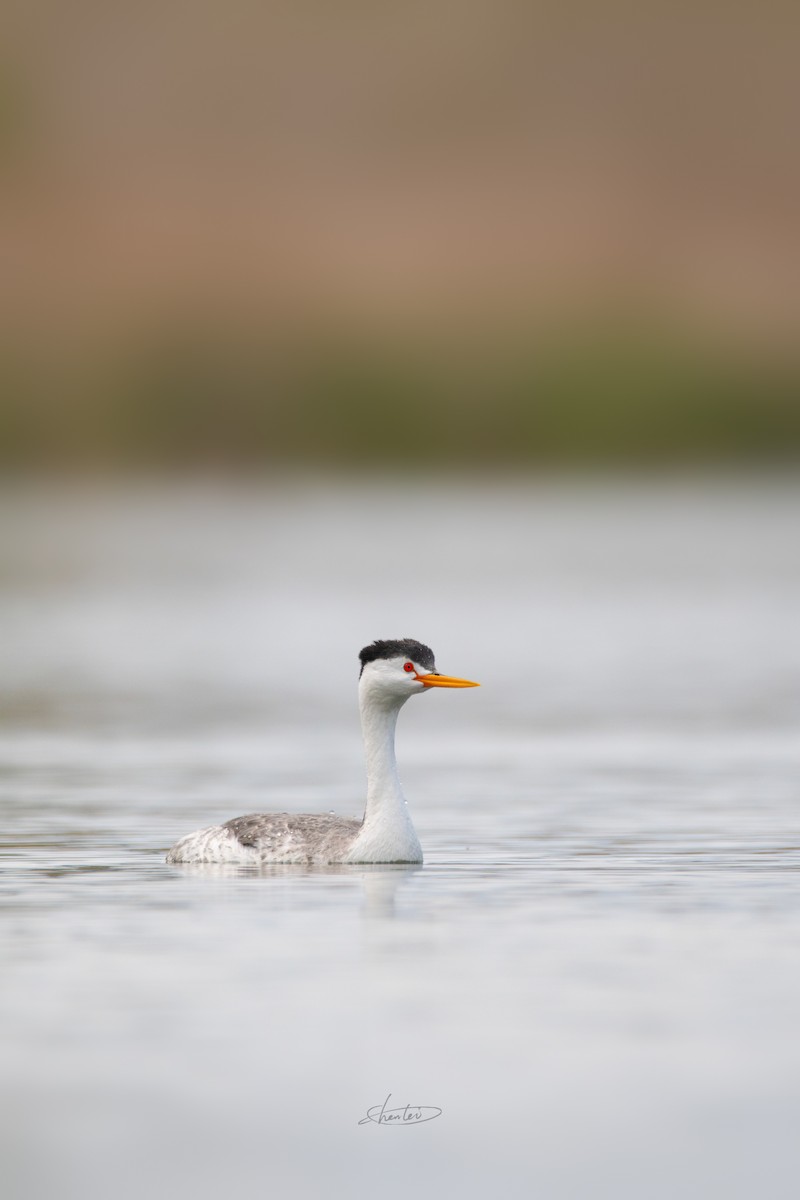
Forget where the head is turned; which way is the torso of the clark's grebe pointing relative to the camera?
to the viewer's right
